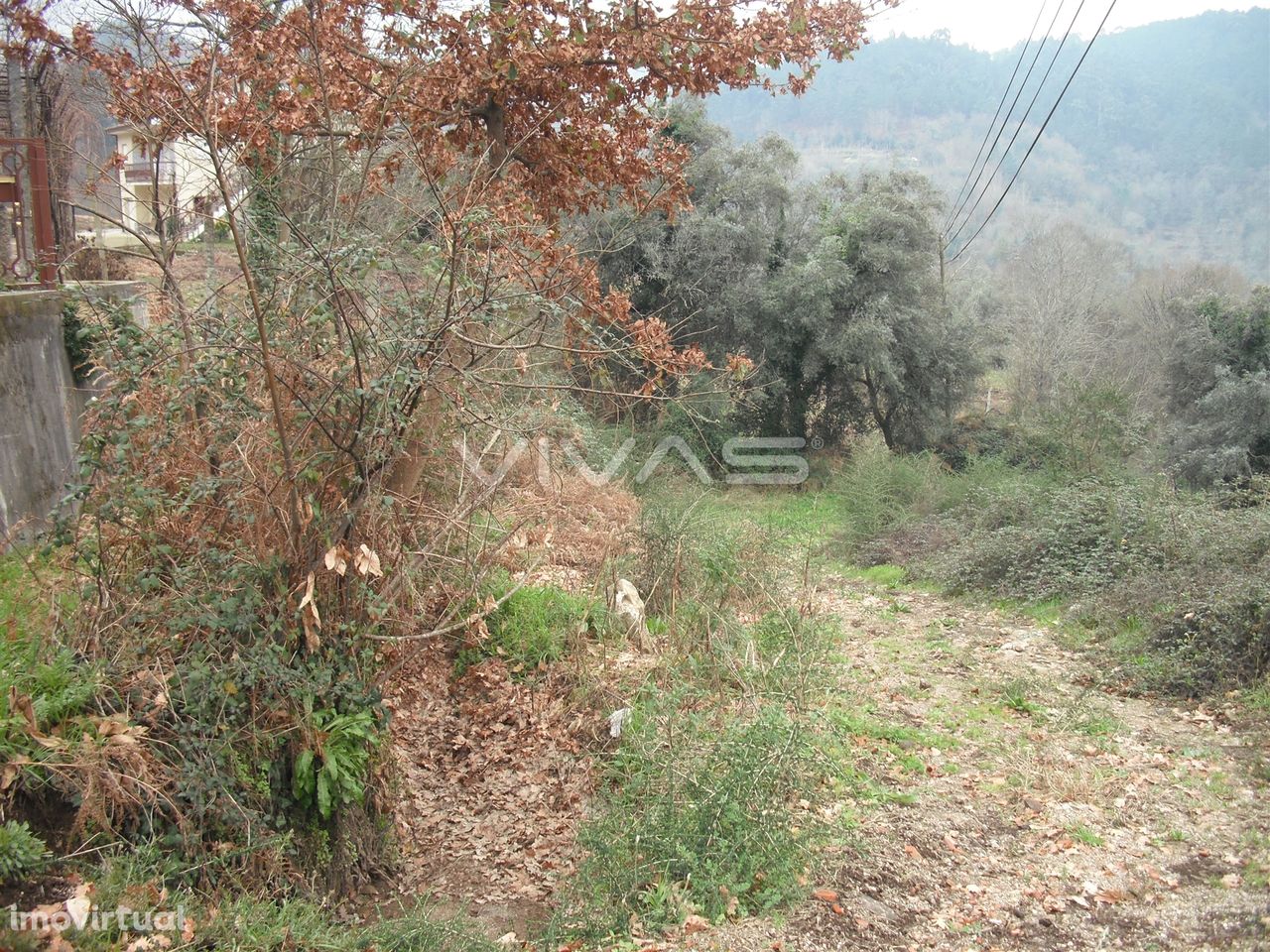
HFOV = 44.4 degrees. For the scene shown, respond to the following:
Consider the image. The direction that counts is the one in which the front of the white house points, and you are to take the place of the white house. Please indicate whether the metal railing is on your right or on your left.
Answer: on your right
